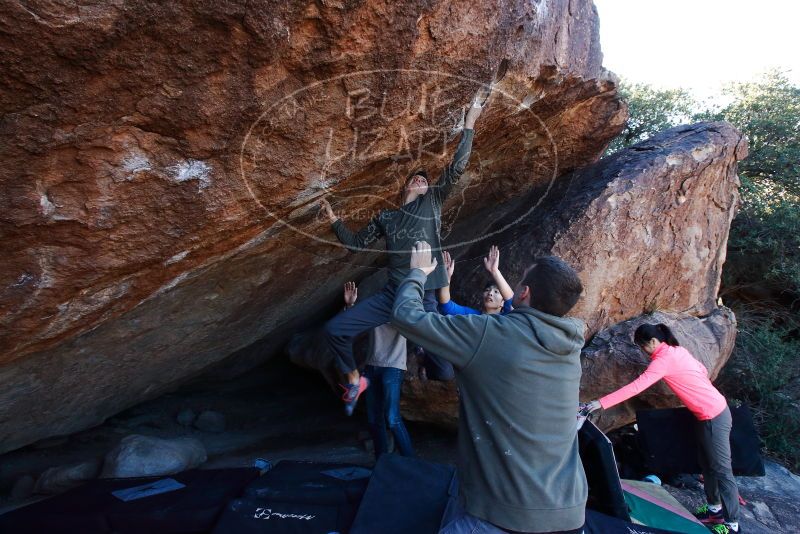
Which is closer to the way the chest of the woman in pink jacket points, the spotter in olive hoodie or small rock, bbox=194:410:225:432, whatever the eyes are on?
the small rock

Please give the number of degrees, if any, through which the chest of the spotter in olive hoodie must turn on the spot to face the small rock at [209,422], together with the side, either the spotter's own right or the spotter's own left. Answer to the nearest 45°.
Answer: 0° — they already face it

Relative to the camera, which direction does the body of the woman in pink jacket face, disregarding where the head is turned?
to the viewer's left

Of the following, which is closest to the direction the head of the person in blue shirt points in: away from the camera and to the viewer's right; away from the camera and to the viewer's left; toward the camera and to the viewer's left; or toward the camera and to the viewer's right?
toward the camera and to the viewer's left

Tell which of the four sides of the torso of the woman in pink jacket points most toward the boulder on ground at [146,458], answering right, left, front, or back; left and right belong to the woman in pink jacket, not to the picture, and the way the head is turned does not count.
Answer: front

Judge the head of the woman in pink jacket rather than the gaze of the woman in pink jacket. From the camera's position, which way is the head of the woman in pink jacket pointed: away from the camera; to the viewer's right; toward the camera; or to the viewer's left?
to the viewer's left

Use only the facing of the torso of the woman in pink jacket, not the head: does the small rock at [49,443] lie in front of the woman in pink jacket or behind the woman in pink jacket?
in front

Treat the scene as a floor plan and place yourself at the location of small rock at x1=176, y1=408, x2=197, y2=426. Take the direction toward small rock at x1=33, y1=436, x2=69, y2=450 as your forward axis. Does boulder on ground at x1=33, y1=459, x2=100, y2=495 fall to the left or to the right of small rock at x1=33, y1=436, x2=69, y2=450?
left

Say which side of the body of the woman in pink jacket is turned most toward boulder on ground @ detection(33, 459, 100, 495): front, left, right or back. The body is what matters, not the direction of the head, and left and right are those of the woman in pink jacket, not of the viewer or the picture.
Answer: front

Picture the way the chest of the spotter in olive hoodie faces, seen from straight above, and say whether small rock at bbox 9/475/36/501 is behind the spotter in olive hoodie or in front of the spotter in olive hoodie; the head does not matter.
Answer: in front

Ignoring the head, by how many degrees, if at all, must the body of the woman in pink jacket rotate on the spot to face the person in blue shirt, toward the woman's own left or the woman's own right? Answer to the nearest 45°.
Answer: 0° — they already face them

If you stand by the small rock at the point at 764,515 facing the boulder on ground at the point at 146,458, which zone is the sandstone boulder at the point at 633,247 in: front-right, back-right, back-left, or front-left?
front-right

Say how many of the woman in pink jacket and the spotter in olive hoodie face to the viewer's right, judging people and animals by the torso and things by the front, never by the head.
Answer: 0

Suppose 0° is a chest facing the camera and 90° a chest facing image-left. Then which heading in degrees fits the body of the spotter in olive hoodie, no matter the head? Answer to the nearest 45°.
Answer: approximately 135°
